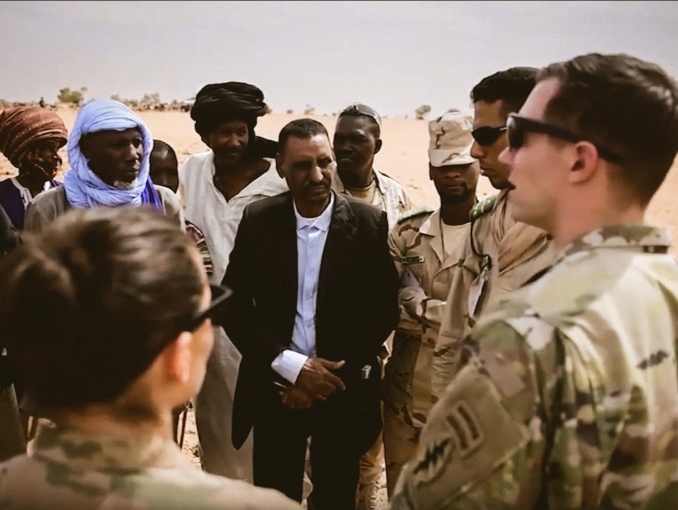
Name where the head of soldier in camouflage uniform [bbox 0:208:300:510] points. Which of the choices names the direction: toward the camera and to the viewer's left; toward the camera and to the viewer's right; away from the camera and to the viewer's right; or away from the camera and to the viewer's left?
away from the camera and to the viewer's right

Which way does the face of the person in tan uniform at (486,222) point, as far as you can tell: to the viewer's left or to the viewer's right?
to the viewer's left

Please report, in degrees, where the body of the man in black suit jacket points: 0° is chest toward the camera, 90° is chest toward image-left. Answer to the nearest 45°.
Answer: approximately 0°

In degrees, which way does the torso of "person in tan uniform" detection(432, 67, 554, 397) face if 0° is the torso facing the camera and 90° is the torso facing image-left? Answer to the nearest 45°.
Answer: approximately 45°

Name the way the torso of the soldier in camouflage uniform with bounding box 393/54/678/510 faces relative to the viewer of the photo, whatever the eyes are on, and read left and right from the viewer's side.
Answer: facing away from the viewer and to the left of the viewer

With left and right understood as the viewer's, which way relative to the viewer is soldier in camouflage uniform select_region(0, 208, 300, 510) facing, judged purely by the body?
facing away from the viewer and to the right of the viewer

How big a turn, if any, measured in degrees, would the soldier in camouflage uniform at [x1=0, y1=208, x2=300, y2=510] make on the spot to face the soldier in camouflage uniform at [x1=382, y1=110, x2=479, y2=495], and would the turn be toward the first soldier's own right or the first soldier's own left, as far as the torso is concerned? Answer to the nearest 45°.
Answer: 0° — they already face them

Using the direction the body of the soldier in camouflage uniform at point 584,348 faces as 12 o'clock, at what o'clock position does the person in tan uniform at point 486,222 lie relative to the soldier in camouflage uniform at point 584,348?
the person in tan uniform at point 486,222 is roughly at 1 o'clock from the soldier in camouflage uniform at point 584,348.

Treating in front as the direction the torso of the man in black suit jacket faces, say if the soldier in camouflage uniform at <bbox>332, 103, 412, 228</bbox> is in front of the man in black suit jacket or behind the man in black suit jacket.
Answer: behind
